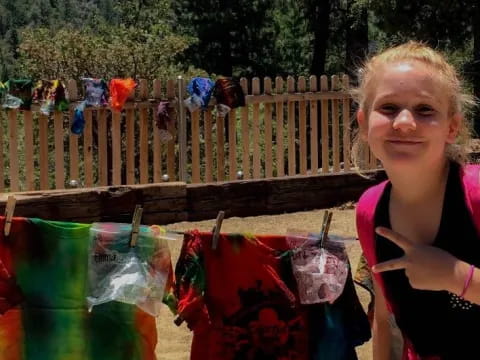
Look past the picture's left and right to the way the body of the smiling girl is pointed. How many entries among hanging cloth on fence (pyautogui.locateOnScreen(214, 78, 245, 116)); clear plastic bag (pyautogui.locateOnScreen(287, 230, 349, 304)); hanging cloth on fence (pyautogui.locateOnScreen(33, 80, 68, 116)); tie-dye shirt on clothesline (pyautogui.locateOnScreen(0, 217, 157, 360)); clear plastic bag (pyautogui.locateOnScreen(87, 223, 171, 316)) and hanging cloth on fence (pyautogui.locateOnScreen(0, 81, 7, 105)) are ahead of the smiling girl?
0

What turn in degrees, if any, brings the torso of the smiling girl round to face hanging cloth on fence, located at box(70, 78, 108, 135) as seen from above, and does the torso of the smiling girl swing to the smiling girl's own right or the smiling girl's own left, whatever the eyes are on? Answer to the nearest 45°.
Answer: approximately 135° to the smiling girl's own right

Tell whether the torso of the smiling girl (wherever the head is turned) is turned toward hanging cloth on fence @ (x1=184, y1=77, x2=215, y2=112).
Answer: no

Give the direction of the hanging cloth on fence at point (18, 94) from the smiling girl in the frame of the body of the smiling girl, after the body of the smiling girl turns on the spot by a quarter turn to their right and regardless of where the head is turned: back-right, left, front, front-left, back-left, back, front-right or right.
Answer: front-right

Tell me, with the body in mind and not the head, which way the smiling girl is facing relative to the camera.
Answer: toward the camera

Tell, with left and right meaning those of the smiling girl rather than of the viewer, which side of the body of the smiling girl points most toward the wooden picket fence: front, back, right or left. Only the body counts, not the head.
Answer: back

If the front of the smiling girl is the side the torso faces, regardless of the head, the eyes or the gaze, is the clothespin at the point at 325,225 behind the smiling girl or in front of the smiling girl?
behind

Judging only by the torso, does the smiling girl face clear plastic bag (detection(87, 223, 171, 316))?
no

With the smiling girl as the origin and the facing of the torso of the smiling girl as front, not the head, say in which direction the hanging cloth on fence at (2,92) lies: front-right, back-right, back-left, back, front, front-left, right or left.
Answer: back-right

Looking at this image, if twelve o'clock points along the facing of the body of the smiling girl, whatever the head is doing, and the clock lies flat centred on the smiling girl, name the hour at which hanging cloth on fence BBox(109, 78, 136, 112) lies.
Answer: The hanging cloth on fence is roughly at 5 o'clock from the smiling girl.

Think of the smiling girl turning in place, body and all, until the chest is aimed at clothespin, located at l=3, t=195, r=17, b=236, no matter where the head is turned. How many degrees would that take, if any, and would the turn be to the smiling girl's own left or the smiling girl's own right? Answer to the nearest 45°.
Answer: approximately 135° to the smiling girl's own right

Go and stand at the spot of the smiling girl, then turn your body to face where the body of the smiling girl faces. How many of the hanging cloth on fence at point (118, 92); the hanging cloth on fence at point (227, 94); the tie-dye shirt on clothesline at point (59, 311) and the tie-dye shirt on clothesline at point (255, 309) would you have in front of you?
0

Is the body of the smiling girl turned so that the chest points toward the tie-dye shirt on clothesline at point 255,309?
no

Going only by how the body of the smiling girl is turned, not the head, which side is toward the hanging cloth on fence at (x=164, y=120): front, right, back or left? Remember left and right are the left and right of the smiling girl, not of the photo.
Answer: back
